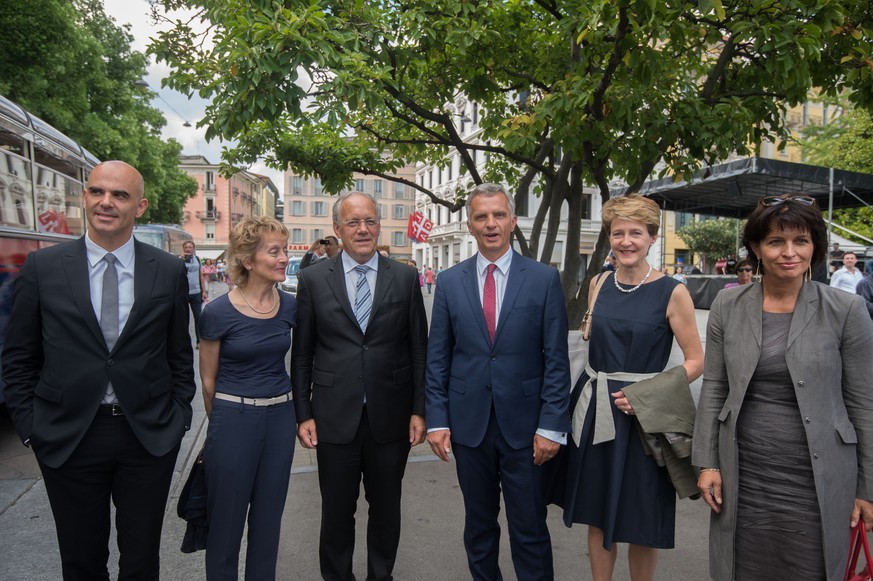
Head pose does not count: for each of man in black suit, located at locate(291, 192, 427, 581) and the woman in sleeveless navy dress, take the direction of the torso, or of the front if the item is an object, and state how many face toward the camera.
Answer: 2

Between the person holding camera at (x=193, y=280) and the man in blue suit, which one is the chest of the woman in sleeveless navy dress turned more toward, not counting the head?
the man in blue suit

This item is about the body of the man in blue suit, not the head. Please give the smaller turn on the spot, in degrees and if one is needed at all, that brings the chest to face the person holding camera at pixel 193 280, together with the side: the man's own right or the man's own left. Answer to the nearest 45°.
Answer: approximately 135° to the man's own right

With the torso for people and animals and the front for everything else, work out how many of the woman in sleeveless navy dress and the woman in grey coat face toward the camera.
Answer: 2

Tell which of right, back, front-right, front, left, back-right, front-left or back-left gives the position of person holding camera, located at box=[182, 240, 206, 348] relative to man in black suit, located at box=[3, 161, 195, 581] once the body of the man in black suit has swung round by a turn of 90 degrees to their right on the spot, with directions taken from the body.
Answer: right

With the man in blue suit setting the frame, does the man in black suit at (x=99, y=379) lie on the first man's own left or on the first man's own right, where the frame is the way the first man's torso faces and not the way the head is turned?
on the first man's own right

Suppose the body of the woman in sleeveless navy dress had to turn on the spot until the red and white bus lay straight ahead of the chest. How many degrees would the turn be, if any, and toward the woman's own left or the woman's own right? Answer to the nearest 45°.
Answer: approximately 90° to the woman's own right
